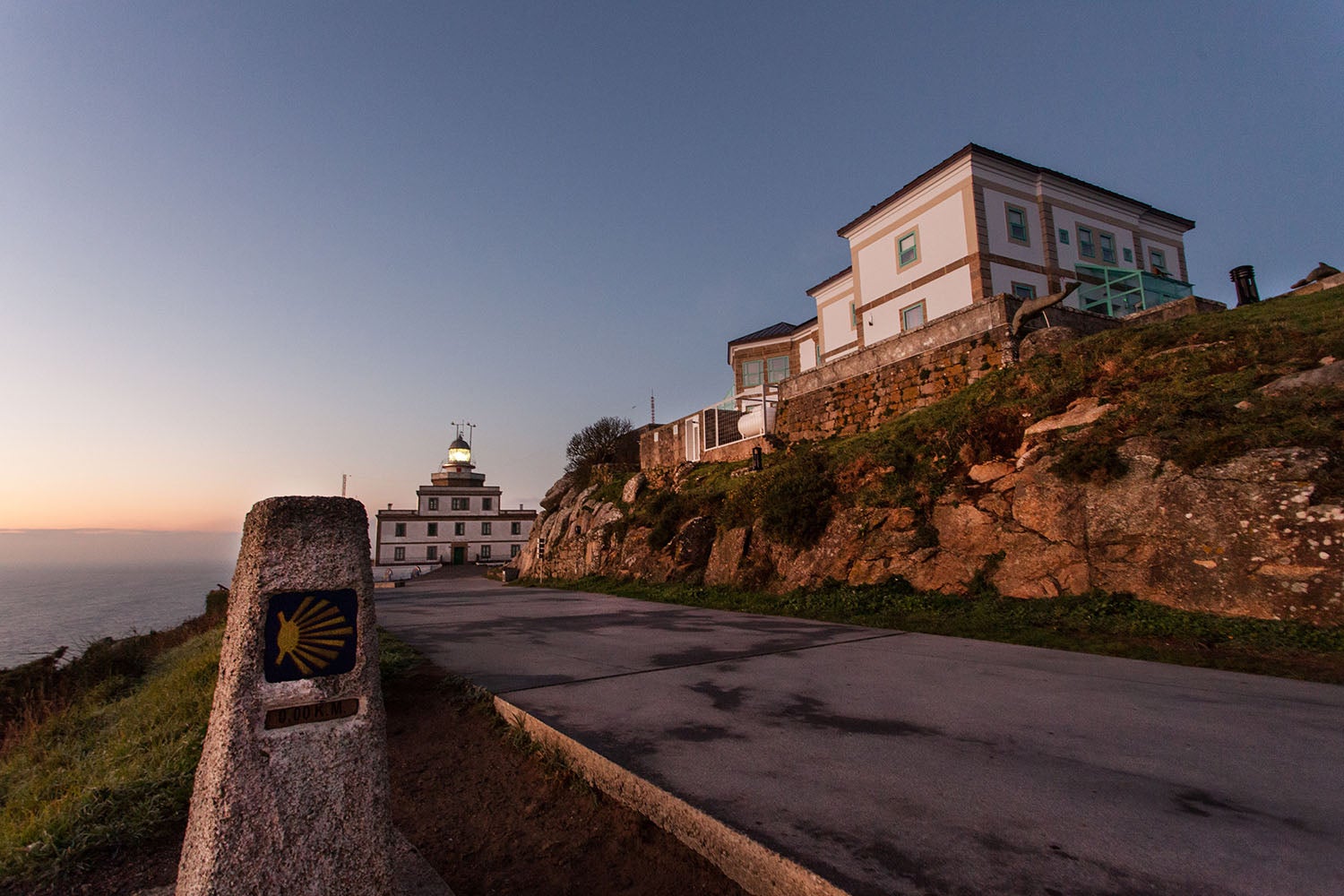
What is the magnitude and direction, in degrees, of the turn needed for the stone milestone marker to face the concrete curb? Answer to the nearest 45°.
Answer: approximately 90° to its left

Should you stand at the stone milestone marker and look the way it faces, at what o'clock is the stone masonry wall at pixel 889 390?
The stone masonry wall is roughly at 8 o'clock from the stone milestone marker.

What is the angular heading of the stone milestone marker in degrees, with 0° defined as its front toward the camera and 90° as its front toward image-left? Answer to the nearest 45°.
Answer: approximately 0°

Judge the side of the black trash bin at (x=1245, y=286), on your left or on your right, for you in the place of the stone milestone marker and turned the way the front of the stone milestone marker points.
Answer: on your left

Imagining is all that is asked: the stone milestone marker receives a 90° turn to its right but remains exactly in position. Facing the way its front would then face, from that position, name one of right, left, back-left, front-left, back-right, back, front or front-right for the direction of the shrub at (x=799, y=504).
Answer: back-right

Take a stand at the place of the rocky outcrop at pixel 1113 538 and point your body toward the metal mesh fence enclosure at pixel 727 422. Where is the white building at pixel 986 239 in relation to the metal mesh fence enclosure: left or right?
right

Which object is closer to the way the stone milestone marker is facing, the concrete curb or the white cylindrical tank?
the concrete curb

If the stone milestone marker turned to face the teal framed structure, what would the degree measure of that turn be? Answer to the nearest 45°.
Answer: approximately 90° to its left

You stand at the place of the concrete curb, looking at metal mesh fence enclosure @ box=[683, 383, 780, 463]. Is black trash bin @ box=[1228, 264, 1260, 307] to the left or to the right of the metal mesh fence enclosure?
right

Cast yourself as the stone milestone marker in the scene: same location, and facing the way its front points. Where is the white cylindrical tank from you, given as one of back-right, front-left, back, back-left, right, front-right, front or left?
back-left

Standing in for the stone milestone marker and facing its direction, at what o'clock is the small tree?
The small tree is roughly at 7 o'clock from the stone milestone marker.
